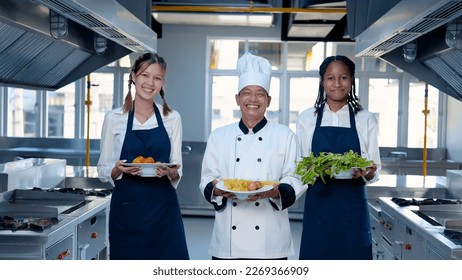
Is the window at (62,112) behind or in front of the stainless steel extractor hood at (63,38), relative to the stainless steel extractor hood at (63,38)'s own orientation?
behind

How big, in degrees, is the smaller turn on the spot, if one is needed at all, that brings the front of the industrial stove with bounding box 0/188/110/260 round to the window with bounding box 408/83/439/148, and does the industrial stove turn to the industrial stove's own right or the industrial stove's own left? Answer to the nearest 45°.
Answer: approximately 90° to the industrial stove's own left

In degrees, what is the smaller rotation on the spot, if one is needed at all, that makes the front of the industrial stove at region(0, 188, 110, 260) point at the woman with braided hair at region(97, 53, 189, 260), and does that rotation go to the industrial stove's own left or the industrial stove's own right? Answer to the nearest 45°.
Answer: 0° — it already faces them

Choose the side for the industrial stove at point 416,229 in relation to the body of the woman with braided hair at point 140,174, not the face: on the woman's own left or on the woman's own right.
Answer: on the woman's own left

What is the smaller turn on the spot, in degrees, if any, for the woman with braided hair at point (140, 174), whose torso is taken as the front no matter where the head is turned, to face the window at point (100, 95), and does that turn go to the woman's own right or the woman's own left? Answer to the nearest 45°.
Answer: approximately 180°

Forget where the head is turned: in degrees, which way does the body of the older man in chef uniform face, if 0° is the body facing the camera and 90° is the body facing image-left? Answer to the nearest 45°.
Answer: approximately 0°

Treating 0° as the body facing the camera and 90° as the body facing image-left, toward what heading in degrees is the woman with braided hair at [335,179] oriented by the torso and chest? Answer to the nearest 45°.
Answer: approximately 0°

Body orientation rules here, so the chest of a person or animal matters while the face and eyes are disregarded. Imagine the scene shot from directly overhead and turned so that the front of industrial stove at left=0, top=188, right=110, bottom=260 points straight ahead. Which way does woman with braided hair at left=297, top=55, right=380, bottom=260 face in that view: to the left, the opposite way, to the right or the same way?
to the right

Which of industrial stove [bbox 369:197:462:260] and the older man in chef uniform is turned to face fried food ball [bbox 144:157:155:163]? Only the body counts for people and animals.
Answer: the industrial stove
